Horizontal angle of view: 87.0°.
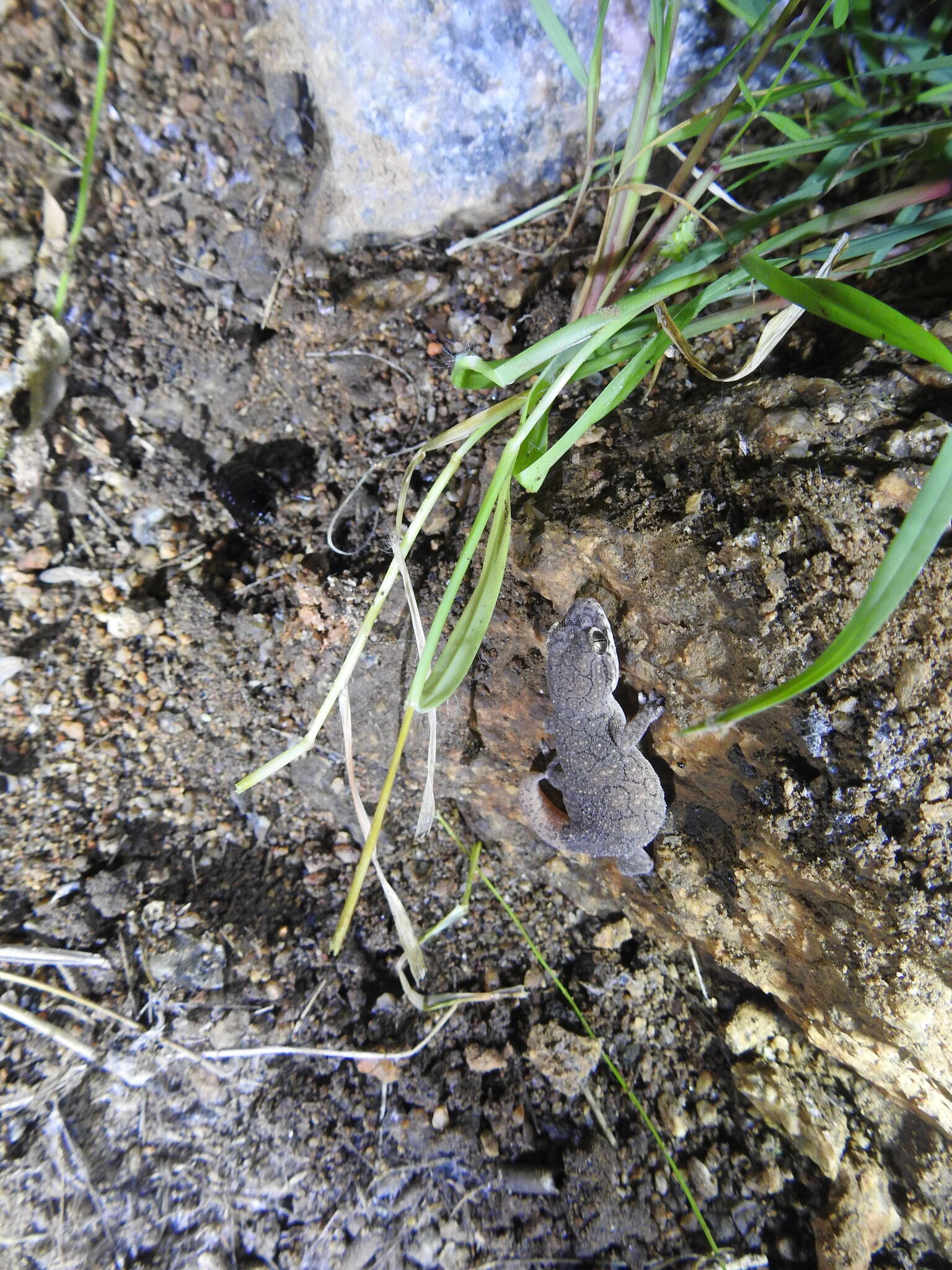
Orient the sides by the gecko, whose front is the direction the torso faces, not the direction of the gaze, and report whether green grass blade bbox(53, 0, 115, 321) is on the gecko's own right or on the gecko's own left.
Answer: on the gecko's own left

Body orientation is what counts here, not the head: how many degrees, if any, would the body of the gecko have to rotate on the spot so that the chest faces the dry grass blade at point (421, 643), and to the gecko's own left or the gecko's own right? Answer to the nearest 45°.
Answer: approximately 90° to the gecko's own left

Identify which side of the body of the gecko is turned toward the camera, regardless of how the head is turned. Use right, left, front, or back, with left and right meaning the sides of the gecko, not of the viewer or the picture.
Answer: back
